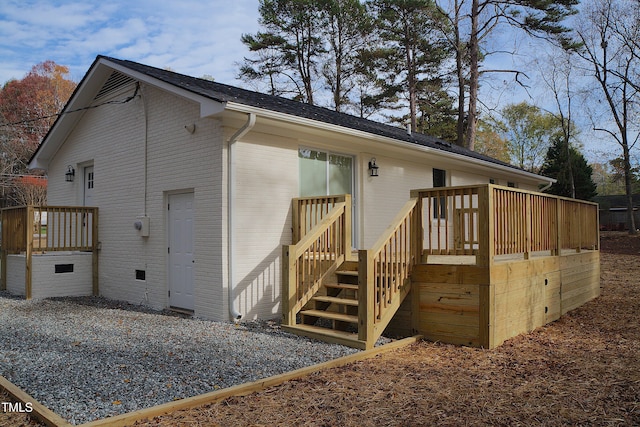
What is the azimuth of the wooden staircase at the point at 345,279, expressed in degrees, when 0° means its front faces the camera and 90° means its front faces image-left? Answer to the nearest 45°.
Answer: approximately 45°

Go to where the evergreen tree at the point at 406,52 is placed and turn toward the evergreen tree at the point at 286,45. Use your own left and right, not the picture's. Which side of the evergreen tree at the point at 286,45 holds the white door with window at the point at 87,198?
left

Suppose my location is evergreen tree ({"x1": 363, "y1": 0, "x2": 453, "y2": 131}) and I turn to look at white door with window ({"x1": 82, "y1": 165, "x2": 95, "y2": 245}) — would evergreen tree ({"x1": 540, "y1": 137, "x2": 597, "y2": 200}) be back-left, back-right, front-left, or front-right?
back-left
